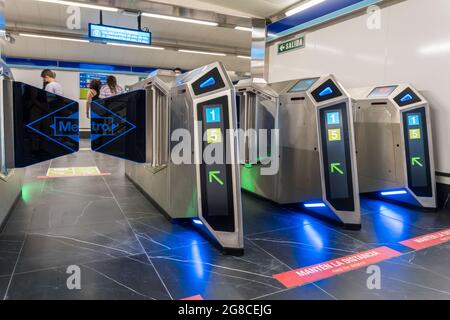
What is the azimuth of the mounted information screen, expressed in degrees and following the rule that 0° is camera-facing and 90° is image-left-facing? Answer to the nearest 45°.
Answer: approximately 315°

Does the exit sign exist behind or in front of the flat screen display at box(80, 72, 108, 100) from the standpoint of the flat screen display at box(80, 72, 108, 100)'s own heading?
in front

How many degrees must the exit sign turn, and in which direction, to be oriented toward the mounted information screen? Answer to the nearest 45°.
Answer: approximately 45° to its right

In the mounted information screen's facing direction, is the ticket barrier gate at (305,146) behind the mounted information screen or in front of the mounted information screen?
in front

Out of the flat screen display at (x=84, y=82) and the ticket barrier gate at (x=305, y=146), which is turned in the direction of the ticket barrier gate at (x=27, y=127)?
the flat screen display

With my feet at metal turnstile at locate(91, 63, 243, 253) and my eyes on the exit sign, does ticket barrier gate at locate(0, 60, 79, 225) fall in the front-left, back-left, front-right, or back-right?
back-left

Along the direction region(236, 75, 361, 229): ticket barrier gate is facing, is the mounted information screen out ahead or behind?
behind

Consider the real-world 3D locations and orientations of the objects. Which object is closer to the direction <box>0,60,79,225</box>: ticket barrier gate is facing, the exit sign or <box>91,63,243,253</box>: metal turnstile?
the metal turnstile

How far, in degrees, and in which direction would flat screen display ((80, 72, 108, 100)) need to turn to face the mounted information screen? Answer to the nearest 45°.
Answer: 0° — it already faces it

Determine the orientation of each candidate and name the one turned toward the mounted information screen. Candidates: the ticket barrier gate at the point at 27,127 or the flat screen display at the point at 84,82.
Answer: the flat screen display

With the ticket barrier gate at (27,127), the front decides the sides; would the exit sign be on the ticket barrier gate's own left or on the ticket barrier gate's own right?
on the ticket barrier gate's own left
